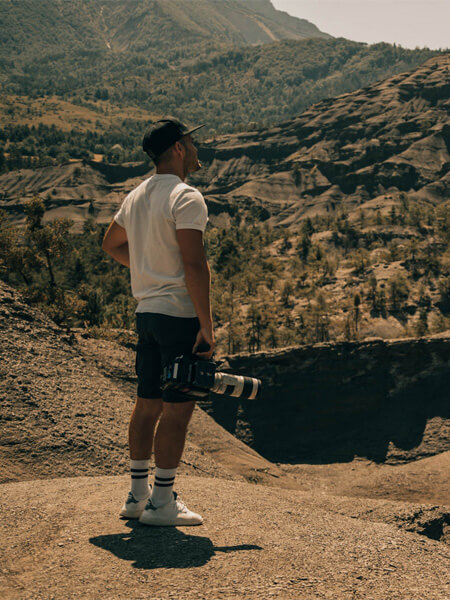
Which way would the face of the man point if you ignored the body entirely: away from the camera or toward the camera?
away from the camera

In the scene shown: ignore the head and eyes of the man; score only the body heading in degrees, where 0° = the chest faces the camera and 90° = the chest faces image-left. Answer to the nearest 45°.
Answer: approximately 225°

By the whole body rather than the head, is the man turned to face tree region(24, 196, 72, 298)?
no
